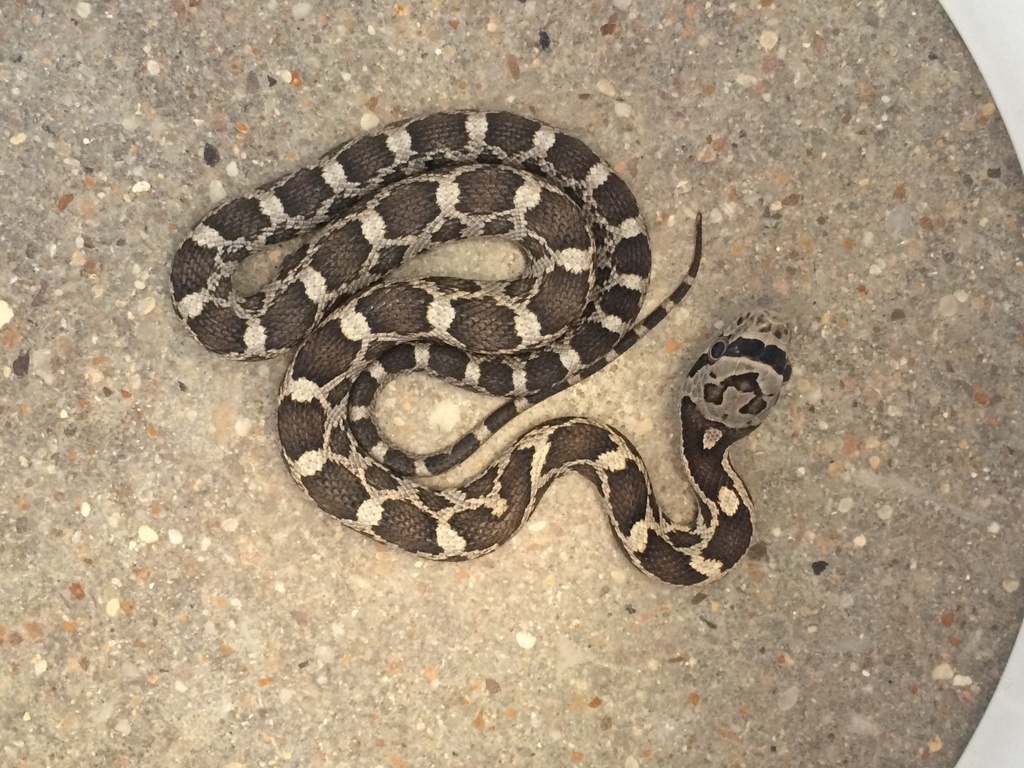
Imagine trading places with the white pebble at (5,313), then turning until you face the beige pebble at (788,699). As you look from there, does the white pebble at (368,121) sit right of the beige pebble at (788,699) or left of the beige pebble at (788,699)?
left

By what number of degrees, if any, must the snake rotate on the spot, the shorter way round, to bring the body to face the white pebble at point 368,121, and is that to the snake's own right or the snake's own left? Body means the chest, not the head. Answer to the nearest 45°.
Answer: approximately 45° to the snake's own left

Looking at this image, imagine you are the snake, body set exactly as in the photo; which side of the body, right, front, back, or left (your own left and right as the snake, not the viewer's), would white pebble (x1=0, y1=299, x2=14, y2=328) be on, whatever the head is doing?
left

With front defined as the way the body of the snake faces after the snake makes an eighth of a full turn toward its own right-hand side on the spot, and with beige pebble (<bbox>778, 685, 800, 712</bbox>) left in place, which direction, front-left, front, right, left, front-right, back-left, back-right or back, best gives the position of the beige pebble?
front-right

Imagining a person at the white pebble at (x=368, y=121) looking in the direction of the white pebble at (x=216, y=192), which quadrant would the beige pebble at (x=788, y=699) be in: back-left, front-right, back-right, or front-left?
back-left
